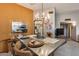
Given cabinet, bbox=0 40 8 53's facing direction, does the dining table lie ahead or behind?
ahead

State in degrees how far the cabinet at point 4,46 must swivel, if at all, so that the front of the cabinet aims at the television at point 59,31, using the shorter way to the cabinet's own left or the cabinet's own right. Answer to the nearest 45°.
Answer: approximately 45° to the cabinet's own left

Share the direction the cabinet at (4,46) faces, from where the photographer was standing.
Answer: facing the viewer and to the right of the viewer
